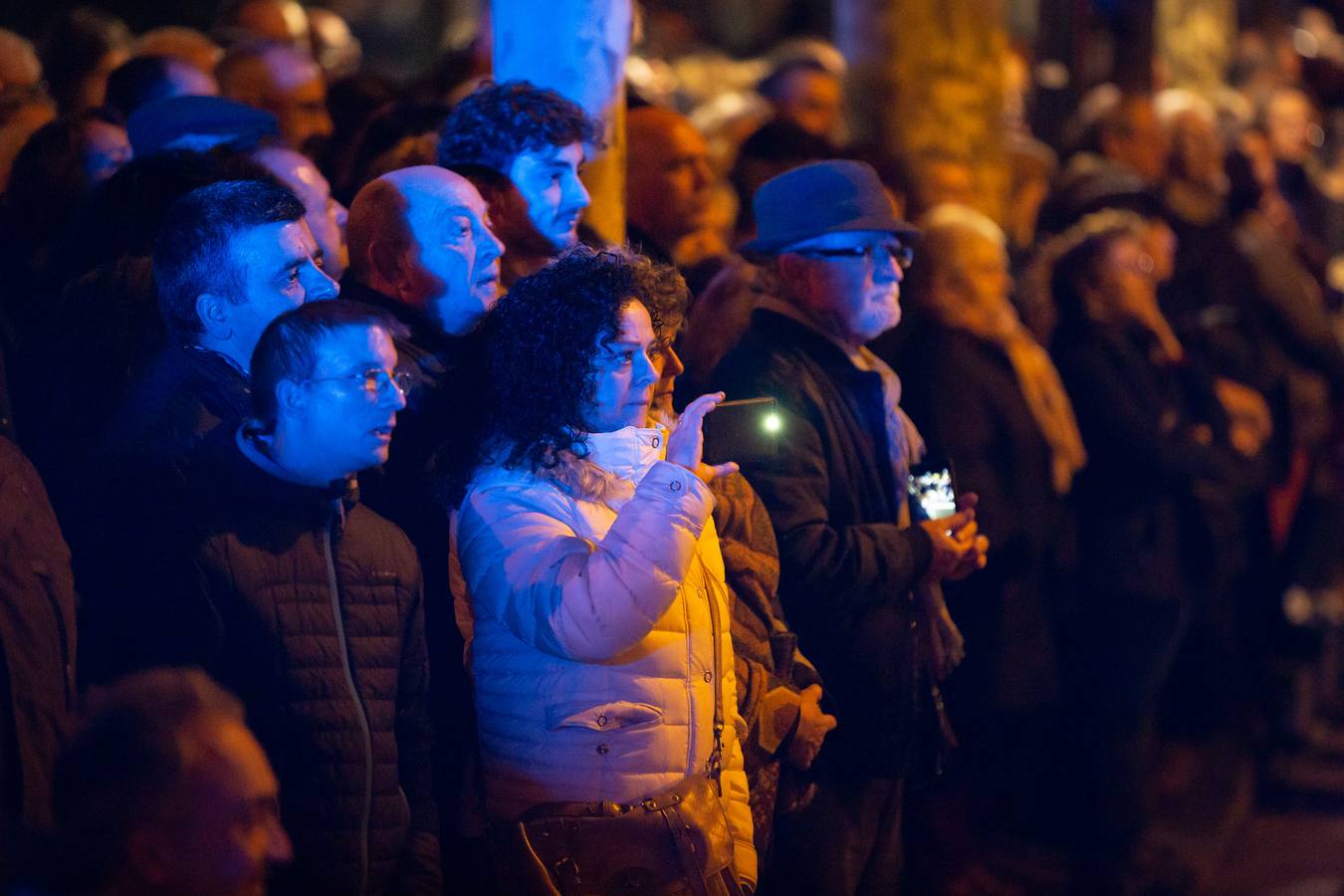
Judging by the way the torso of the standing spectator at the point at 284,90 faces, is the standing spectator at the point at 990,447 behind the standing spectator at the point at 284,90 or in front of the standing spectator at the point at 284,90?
in front

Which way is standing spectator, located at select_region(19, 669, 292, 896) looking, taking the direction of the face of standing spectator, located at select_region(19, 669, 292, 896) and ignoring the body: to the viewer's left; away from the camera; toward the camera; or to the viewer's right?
to the viewer's right

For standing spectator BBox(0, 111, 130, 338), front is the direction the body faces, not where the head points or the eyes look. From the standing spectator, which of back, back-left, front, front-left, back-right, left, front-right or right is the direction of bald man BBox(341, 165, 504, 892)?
front-right

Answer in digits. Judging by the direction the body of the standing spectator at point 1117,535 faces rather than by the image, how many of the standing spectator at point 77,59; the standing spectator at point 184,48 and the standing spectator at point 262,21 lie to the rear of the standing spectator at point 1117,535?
3

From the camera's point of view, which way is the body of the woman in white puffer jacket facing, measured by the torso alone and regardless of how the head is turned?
to the viewer's right

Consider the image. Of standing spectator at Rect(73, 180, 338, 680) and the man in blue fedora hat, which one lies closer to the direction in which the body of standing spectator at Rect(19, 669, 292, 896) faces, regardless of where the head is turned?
the man in blue fedora hat

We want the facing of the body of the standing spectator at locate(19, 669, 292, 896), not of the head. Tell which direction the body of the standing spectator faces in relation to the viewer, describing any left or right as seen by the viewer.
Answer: facing to the right of the viewer

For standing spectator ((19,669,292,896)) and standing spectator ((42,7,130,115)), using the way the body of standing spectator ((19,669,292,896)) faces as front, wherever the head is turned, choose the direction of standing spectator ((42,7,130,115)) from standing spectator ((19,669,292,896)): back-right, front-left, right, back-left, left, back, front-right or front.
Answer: left

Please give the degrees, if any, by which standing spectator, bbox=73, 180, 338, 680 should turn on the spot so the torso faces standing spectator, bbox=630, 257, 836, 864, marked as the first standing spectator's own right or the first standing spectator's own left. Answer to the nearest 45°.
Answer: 0° — they already face them

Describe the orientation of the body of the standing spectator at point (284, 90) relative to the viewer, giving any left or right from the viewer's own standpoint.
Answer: facing to the right of the viewer

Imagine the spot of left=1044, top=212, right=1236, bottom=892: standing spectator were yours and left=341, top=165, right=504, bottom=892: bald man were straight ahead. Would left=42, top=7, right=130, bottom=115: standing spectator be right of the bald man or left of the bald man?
right

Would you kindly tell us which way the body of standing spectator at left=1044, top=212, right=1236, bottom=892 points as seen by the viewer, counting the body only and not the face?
to the viewer's right

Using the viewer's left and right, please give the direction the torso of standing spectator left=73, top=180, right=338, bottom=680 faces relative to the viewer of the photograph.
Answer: facing to the right of the viewer
